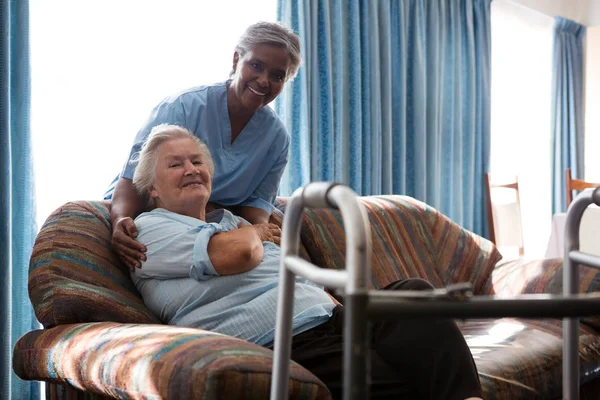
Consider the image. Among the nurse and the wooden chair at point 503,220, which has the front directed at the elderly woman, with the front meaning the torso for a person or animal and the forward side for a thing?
the nurse

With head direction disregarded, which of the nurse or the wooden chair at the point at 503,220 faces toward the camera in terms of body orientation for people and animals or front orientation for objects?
the nurse

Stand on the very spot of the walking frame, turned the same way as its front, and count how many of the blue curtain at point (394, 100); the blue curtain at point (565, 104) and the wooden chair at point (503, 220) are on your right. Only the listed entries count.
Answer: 0

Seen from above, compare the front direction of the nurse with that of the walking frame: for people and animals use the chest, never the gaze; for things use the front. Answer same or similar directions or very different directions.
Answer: same or similar directions

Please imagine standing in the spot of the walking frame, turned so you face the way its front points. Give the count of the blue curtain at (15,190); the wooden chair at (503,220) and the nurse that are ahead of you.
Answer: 0

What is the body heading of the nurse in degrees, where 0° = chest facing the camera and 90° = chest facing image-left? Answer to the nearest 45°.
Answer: approximately 0°

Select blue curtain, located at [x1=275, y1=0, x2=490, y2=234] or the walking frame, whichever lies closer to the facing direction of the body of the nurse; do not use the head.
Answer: the walking frame

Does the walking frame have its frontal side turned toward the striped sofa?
no

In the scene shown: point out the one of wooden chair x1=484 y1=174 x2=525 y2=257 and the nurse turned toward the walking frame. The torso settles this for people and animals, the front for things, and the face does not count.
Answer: the nurse

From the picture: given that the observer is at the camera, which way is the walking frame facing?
facing the viewer and to the right of the viewer

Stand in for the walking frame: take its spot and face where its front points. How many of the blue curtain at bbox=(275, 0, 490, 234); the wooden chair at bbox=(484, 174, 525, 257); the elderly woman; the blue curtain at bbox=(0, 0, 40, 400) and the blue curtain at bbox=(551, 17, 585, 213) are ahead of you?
0

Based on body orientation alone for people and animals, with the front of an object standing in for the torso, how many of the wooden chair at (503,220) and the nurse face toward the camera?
1

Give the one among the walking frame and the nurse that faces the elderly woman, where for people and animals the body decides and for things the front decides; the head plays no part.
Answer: the nurse
